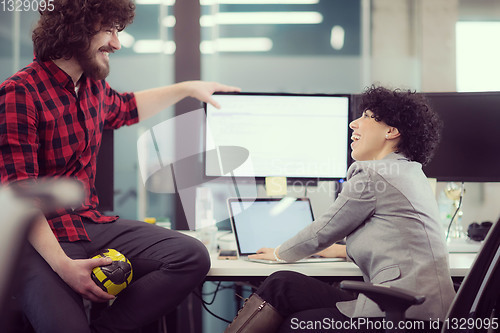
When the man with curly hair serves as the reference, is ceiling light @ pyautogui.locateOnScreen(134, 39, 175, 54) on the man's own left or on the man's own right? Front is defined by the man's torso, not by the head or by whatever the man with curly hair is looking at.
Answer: on the man's own left

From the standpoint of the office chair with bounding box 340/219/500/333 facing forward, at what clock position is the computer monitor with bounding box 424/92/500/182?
The computer monitor is roughly at 3 o'clock from the office chair.

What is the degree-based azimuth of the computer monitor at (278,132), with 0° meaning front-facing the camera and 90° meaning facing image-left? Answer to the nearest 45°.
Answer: approximately 0°

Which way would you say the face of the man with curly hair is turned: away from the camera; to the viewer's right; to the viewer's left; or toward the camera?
to the viewer's right

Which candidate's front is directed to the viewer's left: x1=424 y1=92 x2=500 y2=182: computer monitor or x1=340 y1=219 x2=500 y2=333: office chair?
the office chair

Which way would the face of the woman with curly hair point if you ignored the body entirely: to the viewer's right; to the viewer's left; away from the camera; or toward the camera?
to the viewer's left

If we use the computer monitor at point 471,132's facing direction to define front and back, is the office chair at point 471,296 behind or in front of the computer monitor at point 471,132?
in front

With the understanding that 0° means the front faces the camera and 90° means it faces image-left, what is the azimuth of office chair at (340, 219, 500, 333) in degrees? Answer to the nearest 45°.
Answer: approximately 90°

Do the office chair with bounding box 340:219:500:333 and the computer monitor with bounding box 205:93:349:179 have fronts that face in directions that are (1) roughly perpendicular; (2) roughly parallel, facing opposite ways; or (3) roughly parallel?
roughly perpendicular

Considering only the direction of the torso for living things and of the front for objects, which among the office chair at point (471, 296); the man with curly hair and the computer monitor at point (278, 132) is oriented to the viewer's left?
the office chair

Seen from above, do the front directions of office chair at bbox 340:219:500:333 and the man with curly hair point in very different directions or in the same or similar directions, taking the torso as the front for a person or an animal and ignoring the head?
very different directions
